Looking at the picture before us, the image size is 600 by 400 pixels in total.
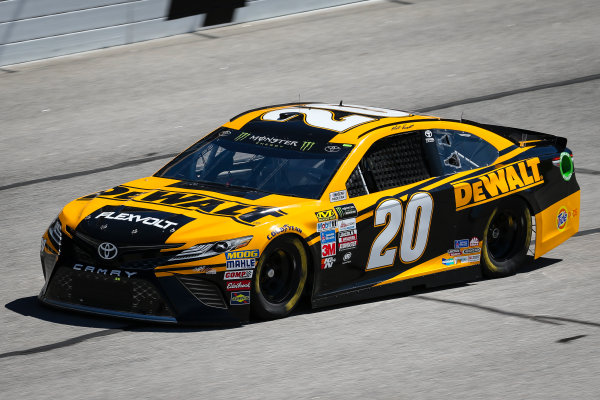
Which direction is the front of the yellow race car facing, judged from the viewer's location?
facing the viewer and to the left of the viewer
